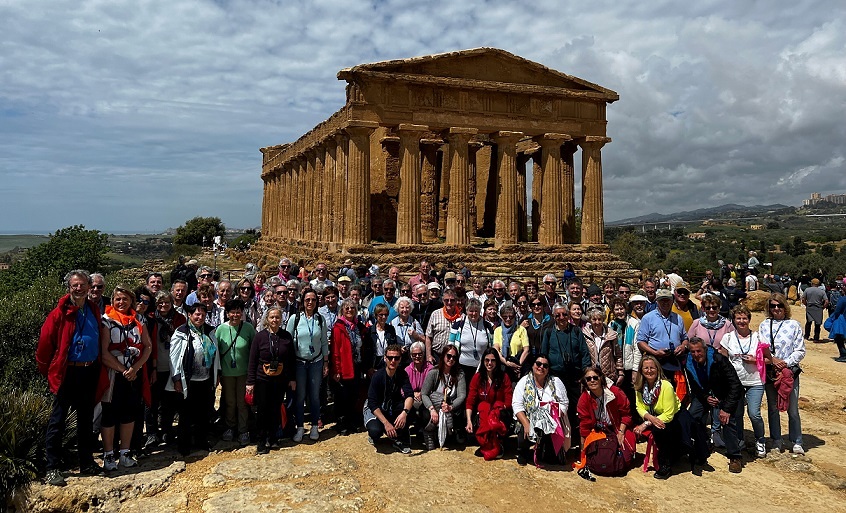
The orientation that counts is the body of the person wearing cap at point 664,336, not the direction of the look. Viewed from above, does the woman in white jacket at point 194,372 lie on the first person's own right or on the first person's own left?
on the first person's own right

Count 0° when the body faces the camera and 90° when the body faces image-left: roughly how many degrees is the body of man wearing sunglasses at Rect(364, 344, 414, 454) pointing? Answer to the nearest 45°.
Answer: approximately 0°

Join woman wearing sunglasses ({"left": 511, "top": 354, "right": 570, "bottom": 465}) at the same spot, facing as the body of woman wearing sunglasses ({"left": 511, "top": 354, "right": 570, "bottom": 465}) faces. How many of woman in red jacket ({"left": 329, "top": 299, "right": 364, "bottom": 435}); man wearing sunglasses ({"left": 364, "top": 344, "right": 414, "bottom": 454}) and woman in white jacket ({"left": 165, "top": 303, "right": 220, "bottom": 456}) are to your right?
3

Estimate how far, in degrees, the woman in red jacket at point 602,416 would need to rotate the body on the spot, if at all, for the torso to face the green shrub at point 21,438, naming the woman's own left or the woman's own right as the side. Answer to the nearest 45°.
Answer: approximately 45° to the woman's own right

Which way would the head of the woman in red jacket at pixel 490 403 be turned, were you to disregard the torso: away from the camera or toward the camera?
toward the camera

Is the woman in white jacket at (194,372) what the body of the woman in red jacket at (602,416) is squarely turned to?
no

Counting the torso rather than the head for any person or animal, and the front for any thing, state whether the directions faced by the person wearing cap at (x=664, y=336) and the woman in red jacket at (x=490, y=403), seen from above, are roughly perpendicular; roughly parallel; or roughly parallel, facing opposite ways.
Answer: roughly parallel

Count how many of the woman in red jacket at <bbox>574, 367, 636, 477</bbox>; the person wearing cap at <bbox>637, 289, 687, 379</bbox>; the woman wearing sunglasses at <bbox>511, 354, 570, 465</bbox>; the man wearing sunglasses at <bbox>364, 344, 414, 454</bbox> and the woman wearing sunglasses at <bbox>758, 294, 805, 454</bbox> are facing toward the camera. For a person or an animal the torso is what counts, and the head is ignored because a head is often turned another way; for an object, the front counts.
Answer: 5

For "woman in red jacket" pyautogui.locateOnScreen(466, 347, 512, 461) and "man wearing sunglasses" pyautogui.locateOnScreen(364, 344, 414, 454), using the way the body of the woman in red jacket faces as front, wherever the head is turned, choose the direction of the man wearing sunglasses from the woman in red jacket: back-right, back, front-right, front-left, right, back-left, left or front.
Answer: right

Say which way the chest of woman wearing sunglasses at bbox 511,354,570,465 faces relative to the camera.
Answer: toward the camera

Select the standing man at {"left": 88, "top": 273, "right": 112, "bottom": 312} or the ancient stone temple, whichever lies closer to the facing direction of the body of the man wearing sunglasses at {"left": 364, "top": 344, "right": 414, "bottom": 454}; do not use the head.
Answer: the standing man

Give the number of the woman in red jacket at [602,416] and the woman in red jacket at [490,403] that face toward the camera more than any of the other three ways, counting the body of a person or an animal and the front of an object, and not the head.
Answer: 2

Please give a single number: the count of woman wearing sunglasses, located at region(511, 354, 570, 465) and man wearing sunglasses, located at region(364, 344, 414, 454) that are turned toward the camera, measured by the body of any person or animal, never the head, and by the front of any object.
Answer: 2

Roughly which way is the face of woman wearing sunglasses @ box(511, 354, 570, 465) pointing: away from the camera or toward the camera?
toward the camera

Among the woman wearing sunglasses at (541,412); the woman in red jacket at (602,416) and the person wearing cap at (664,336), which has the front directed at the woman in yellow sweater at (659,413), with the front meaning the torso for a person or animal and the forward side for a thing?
the person wearing cap

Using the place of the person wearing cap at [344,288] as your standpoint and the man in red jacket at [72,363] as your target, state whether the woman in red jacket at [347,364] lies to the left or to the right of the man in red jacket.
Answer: left

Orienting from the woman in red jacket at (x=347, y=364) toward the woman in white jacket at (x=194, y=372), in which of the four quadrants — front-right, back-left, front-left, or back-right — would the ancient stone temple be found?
back-right

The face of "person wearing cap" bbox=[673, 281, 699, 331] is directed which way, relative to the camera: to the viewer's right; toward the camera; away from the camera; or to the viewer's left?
toward the camera

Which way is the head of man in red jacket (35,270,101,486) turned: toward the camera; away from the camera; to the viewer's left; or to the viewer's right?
toward the camera

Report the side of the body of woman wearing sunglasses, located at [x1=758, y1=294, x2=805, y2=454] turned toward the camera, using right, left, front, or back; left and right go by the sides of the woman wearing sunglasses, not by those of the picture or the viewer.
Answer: front
